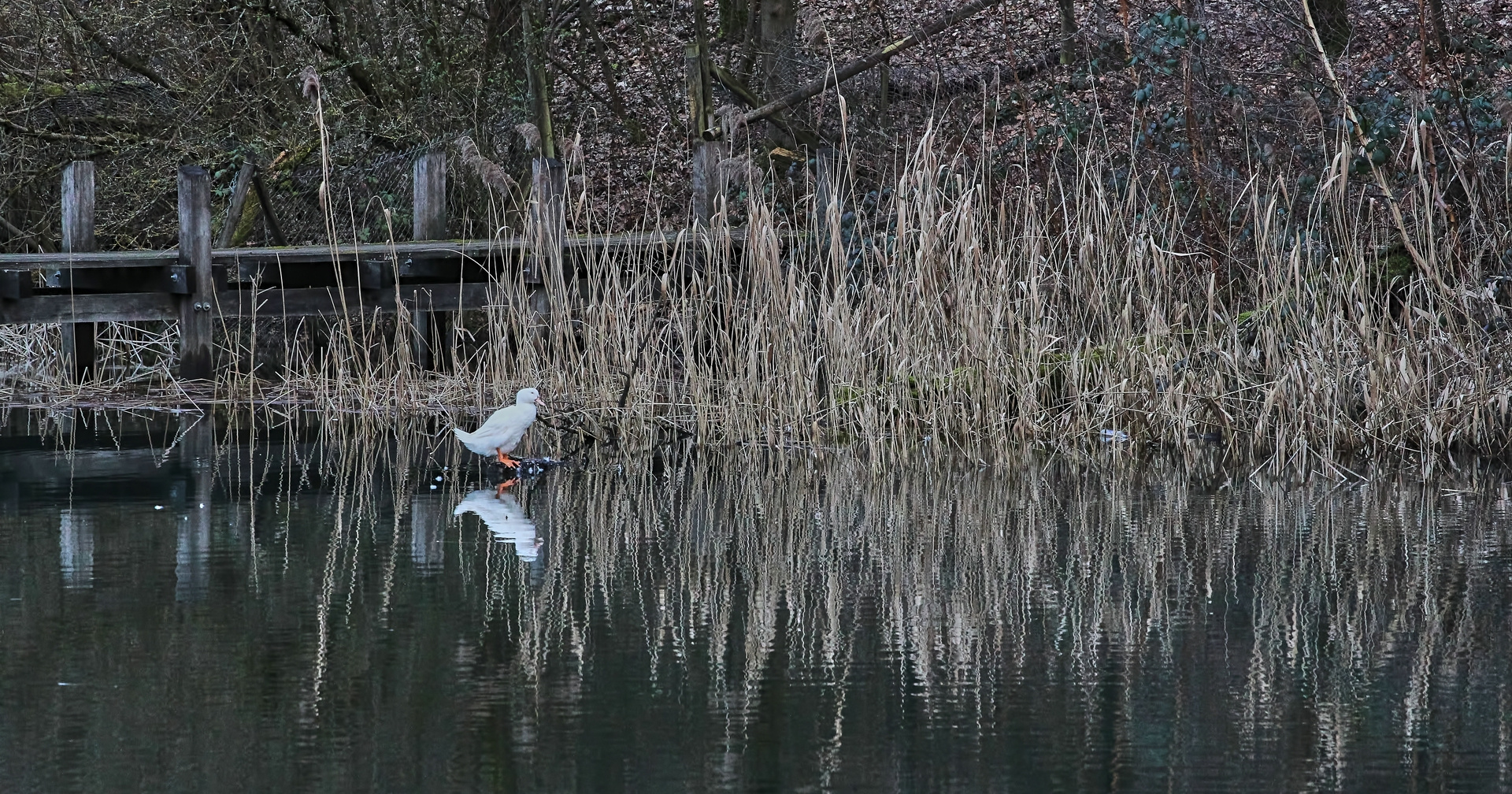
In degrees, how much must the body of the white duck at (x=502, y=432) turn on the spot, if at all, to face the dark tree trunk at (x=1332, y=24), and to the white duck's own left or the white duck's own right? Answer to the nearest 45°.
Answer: approximately 45° to the white duck's own left

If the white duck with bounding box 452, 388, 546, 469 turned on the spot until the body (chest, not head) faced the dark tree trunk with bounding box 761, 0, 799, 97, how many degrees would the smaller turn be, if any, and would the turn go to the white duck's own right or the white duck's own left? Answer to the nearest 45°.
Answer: approximately 90° to the white duck's own left

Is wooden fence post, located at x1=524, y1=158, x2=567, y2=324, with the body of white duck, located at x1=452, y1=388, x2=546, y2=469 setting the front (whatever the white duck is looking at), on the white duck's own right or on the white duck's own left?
on the white duck's own left

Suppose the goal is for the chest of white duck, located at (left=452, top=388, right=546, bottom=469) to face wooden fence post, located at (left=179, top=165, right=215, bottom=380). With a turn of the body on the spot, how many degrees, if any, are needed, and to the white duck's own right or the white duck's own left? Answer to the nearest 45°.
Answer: approximately 135° to the white duck's own left

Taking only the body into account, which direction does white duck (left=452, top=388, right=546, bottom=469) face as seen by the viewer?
to the viewer's right

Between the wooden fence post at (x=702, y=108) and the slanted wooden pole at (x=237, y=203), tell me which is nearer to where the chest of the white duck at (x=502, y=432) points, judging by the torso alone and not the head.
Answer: the wooden fence post

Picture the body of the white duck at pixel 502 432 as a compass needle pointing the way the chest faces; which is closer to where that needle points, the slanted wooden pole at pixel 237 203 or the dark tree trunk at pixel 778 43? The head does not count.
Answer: the dark tree trunk

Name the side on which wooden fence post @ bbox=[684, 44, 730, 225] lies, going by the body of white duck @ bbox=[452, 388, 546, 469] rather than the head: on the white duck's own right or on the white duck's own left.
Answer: on the white duck's own left

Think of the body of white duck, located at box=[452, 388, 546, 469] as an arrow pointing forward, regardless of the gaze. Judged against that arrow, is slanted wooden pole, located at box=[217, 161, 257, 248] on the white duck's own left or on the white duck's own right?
on the white duck's own left

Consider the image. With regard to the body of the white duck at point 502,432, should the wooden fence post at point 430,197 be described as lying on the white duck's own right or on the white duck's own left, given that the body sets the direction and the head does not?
on the white duck's own left

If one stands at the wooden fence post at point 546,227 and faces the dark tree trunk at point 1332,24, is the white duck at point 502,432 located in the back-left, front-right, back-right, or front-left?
back-right

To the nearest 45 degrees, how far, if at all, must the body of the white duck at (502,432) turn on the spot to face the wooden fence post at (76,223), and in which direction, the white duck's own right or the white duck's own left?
approximately 135° to the white duck's own left
